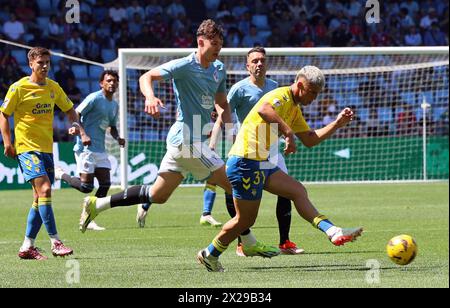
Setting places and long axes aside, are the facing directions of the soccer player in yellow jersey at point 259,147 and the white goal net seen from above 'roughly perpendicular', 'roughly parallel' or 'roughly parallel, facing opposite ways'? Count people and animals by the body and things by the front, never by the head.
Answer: roughly perpendicular

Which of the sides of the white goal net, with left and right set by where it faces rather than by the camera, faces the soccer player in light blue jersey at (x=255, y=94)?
front

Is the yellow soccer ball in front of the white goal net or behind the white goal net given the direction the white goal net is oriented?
in front

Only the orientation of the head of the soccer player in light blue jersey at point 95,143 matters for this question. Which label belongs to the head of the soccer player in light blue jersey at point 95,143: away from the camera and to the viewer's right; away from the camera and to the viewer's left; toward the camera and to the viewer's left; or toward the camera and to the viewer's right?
toward the camera and to the viewer's right

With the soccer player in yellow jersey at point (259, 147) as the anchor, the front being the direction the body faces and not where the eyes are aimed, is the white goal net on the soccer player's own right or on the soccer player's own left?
on the soccer player's own left

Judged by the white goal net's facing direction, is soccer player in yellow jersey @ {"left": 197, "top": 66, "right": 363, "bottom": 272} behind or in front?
in front

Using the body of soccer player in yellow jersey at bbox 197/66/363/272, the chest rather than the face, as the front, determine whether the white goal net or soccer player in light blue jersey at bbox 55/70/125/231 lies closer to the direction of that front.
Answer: the white goal net

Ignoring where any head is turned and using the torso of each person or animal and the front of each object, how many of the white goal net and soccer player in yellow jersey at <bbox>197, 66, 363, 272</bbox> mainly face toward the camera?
1

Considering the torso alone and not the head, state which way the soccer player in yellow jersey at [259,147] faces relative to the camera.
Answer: to the viewer's right
